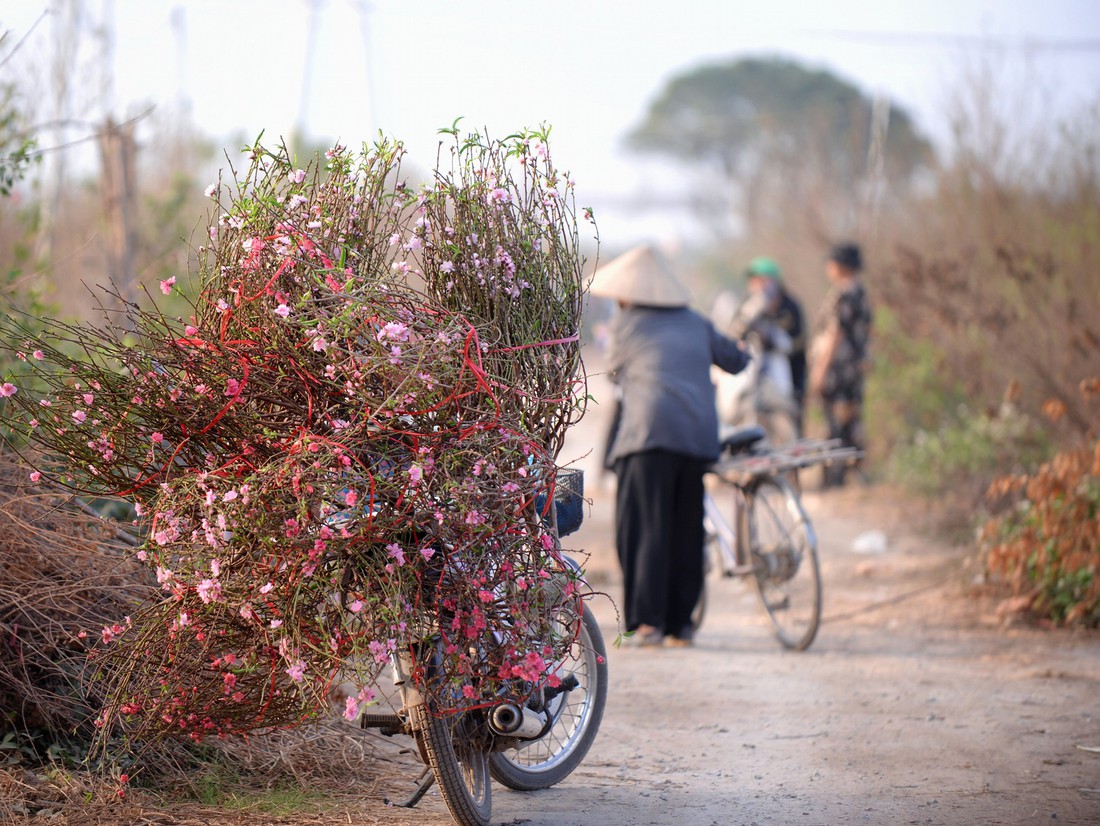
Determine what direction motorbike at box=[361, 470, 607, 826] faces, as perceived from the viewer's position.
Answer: facing away from the viewer and to the right of the viewer

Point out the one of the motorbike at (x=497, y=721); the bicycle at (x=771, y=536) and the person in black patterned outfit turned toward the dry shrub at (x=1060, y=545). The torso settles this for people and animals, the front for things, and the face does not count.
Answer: the motorbike at (x=497, y=721)

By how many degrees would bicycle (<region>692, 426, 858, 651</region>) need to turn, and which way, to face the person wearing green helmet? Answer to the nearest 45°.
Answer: approximately 45° to its right

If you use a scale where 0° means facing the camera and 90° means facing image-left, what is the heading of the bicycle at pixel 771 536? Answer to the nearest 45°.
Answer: approximately 135°

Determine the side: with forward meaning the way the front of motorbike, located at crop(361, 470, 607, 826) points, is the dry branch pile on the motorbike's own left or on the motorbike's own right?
on the motorbike's own left

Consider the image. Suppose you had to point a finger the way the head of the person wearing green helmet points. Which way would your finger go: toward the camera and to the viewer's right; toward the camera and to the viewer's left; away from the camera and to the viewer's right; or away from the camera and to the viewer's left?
toward the camera and to the viewer's left

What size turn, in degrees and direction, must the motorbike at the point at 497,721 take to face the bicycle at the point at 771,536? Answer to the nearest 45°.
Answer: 0° — it already faces it

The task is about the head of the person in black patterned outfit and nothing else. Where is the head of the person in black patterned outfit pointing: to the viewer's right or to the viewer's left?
to the viewer's left

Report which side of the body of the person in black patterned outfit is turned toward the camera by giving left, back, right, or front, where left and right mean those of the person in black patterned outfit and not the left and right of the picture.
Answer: left

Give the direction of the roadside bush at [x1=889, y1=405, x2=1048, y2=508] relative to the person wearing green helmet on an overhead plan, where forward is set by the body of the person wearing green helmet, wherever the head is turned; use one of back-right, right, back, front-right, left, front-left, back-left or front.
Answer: back-left
